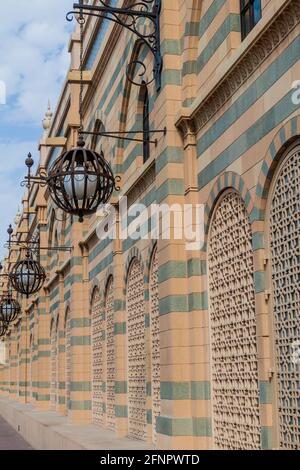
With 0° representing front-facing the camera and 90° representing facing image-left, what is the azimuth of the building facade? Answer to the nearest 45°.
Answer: approximately 45°
